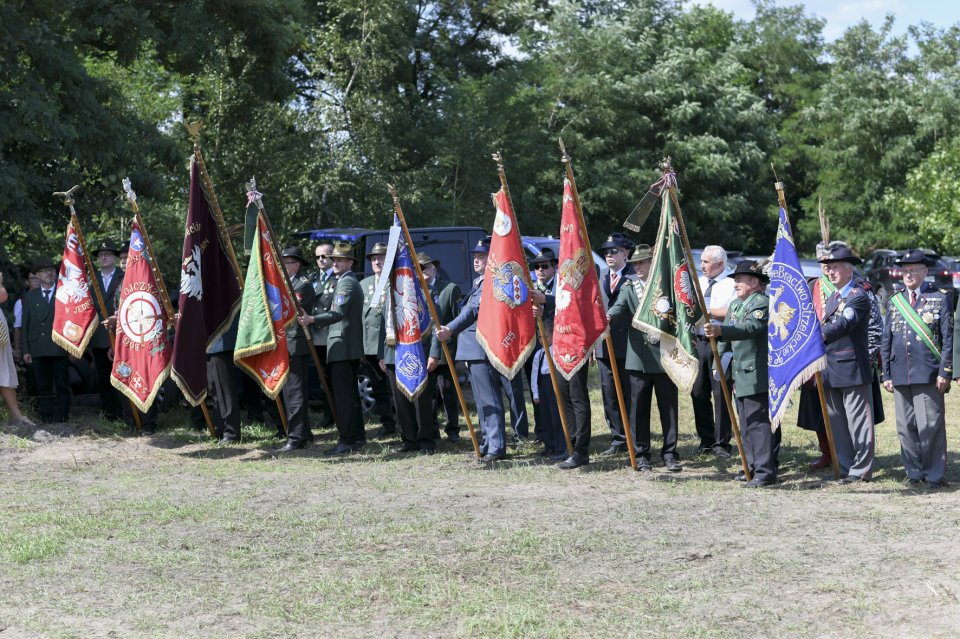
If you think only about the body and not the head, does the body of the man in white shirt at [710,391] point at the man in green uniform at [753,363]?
no

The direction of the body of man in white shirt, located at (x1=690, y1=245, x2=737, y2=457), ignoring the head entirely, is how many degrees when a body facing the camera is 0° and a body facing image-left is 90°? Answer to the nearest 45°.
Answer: approximately 45°

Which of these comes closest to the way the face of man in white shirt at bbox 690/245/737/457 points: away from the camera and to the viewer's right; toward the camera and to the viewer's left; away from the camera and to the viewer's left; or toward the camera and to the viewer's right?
toward the camera and to the viewer's left

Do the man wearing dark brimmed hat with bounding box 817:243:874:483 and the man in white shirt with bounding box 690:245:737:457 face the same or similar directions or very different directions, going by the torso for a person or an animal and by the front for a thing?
same or similar directions

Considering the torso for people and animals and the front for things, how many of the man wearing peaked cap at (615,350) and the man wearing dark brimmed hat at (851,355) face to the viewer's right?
0

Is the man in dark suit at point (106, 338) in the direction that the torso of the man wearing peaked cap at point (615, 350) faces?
no

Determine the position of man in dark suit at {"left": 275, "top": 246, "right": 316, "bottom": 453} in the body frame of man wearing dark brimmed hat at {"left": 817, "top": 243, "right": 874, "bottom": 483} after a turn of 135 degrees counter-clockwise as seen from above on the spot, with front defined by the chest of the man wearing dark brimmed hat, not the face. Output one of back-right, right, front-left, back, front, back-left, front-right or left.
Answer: back

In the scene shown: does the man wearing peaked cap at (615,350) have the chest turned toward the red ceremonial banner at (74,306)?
no

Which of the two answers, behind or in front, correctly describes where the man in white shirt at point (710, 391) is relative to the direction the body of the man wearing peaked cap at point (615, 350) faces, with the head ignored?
behind

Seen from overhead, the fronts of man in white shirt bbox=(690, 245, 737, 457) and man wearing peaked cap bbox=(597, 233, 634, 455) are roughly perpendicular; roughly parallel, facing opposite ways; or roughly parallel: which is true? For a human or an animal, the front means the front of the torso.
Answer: roughly parallel

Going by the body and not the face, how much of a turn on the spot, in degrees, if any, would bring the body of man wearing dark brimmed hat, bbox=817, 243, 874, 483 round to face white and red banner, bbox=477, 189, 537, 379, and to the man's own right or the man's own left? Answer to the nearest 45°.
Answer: approximately 45° to the man's own right

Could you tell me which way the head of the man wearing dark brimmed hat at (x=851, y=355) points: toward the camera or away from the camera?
toward the camera

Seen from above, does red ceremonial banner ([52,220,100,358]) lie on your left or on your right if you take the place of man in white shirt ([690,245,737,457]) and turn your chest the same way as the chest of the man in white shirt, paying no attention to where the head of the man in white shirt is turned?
on your right

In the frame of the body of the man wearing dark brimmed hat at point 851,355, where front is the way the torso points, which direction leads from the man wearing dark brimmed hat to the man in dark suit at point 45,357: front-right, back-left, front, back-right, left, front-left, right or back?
front-right

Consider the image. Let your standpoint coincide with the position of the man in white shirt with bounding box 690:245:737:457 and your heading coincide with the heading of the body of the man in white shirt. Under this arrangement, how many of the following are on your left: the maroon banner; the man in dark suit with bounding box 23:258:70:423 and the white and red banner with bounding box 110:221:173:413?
0

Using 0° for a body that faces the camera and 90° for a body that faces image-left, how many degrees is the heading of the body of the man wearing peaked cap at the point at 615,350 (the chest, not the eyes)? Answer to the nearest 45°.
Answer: approximately 45°

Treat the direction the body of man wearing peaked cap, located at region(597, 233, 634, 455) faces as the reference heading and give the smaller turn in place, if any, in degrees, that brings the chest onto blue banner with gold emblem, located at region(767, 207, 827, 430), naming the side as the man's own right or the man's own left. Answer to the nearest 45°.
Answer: approximately 90° to the man's own left

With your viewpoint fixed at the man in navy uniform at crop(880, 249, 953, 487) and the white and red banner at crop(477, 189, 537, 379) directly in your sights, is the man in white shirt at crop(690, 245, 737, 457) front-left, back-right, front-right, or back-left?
front-right
